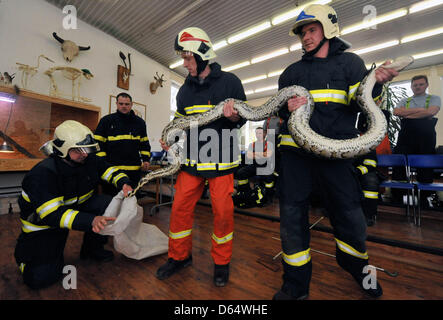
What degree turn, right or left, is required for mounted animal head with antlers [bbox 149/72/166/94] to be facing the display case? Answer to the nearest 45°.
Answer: approximately 90° to its right

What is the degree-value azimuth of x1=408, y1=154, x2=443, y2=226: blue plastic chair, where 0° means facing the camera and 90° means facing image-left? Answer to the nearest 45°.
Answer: approximately 0°

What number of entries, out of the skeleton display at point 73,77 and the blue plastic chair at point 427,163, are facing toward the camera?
1

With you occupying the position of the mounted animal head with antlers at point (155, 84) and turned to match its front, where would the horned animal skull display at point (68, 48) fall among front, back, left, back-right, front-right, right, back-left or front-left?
right

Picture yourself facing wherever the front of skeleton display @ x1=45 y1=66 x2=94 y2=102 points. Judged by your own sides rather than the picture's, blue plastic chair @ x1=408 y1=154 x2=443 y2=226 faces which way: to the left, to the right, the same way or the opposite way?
the opposite way

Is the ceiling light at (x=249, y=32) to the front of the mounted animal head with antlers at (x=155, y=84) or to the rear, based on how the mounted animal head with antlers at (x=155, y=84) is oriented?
to the front

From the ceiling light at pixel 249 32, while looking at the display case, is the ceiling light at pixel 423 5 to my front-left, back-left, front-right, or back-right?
back-left

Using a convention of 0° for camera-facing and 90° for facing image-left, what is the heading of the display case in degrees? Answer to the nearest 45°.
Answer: approximately 315°

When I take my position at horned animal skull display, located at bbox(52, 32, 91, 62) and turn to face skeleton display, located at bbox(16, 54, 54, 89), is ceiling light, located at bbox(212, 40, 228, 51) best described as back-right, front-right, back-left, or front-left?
back-left

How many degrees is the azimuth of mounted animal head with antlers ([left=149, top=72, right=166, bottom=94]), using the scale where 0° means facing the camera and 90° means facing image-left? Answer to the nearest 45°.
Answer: approximately 315°

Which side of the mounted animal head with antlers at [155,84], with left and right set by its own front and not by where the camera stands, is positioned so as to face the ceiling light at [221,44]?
front

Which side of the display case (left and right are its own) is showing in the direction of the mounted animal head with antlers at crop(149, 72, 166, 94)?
left

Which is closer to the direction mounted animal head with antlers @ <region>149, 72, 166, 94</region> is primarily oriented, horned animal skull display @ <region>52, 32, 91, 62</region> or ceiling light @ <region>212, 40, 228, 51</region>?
the ceiling light

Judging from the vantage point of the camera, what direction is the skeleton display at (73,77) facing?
facing to the right of the viewer
